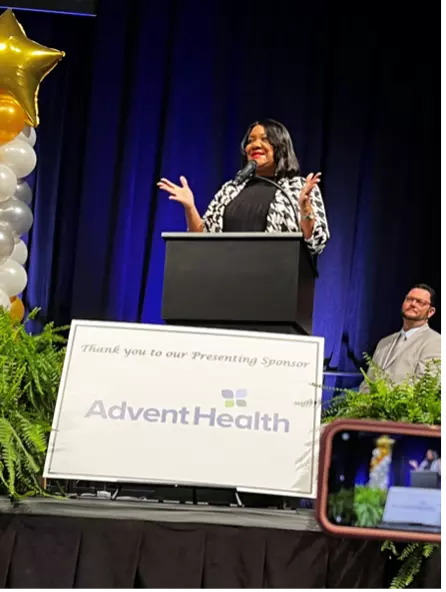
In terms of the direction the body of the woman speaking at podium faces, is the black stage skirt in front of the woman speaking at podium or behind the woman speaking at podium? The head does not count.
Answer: in front

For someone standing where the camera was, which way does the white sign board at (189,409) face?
facing the viewer

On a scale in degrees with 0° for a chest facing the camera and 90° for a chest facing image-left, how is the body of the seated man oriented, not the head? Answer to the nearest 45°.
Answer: approximately 45°

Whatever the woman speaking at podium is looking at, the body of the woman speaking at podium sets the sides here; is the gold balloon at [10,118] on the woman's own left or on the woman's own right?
on the woman's own right

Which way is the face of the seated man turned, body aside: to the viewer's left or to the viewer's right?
to the viewer's left

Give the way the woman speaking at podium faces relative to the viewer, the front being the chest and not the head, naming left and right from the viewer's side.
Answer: facing the viewer and to the left of the viewer

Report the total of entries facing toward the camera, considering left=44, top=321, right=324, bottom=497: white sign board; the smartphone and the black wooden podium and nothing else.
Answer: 3

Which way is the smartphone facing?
toward the camera
